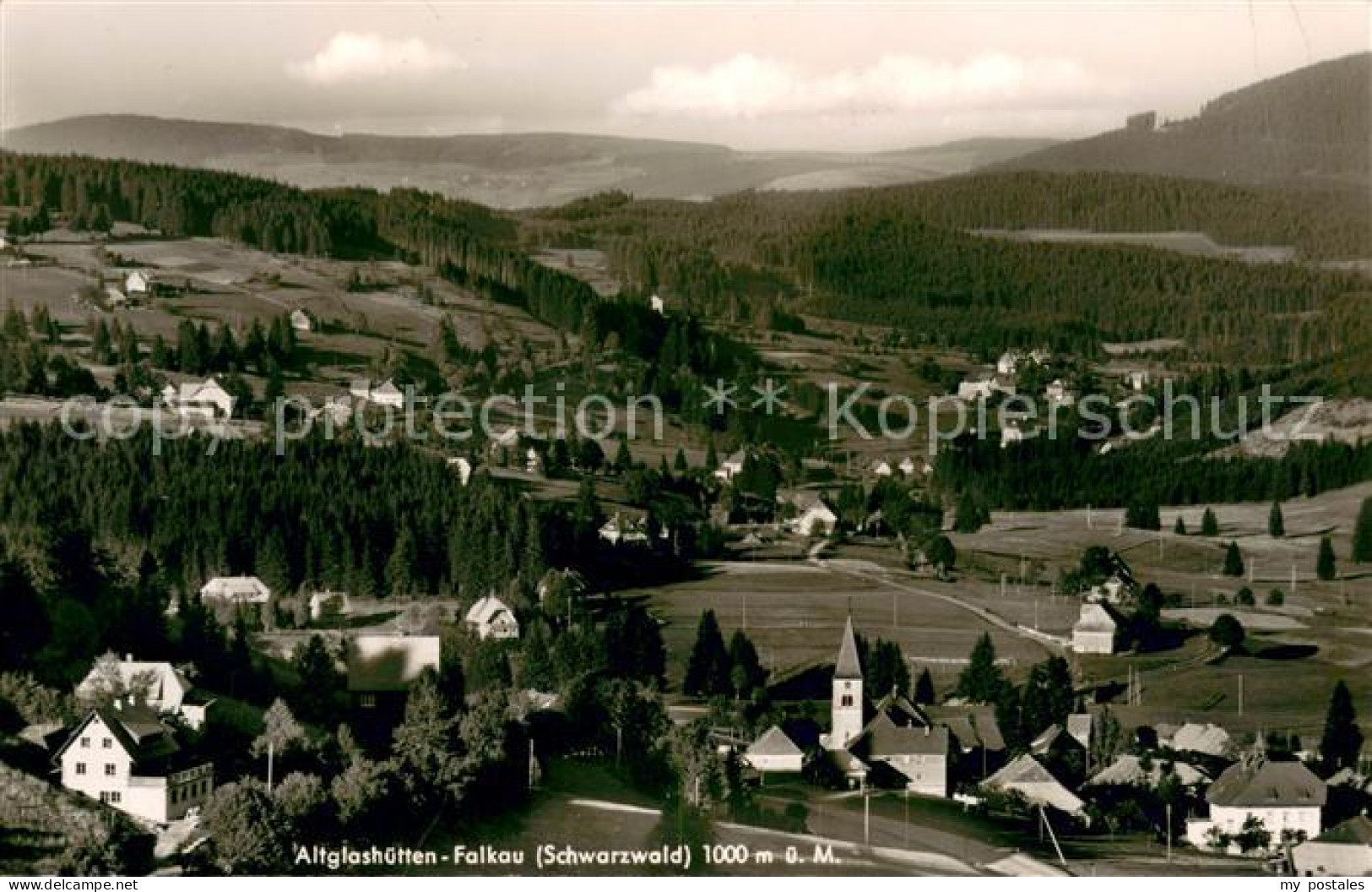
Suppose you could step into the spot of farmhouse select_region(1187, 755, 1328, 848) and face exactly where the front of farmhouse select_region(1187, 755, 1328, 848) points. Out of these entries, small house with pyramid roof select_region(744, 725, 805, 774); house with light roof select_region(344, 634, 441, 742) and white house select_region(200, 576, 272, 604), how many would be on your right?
3

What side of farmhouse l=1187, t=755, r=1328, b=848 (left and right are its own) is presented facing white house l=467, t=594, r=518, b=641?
right

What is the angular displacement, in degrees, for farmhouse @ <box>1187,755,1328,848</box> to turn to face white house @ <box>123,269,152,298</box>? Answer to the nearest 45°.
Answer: approximately 135° to its right

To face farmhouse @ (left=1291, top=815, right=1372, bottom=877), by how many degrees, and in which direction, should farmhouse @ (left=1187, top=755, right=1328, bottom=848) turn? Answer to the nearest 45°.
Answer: approximately 45° to its left

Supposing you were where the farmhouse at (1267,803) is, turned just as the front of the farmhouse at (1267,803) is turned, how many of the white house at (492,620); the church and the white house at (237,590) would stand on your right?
3

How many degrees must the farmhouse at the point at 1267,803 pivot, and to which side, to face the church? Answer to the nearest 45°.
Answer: approximately 90° to its right

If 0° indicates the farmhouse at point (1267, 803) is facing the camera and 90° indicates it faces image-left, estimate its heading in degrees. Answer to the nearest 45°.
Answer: approximately 0°

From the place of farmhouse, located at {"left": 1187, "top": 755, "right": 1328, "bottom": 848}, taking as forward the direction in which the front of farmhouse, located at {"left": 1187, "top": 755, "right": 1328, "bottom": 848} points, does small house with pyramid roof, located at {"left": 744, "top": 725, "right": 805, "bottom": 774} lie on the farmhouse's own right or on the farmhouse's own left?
on the farmhouse's own right

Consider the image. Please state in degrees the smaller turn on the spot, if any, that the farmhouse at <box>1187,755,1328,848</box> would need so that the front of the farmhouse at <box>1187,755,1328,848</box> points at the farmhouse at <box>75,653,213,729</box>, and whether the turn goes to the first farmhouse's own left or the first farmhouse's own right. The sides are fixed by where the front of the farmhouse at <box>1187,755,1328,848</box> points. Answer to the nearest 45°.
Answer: approximately 90° to the first farmhouse's own right

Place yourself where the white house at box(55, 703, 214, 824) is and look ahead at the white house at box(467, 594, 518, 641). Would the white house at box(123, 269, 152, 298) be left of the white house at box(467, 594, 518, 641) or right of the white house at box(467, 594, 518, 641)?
left

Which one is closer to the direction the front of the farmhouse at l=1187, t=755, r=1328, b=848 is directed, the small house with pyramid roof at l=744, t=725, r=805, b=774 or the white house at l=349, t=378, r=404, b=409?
the small house with pyramid roof

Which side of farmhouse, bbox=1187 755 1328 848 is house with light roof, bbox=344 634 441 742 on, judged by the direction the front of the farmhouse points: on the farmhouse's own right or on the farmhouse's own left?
on the farmhouse's own right
